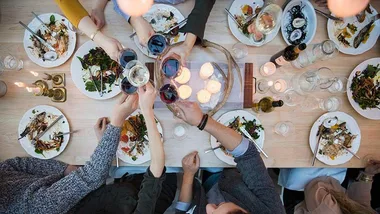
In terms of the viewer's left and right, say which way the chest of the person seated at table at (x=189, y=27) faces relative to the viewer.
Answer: facing the viewer

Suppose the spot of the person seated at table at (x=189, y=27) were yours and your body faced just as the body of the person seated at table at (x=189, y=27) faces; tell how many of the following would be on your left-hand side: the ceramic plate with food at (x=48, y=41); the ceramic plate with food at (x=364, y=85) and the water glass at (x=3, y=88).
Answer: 1

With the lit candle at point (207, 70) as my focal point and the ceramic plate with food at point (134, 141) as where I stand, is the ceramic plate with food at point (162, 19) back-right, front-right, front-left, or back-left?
front-left

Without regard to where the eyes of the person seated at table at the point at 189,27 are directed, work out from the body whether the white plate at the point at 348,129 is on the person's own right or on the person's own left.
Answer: on the person's own left

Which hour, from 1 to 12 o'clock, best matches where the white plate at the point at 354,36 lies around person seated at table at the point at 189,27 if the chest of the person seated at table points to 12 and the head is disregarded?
The white plate is roughly at 9 o'clock from the person seated at table.

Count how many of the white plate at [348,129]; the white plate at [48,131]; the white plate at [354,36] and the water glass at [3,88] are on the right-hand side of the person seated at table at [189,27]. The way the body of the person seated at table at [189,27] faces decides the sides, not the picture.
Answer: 2

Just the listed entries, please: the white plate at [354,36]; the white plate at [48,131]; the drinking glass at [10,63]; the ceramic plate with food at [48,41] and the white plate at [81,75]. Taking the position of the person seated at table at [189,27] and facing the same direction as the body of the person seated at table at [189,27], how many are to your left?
1
